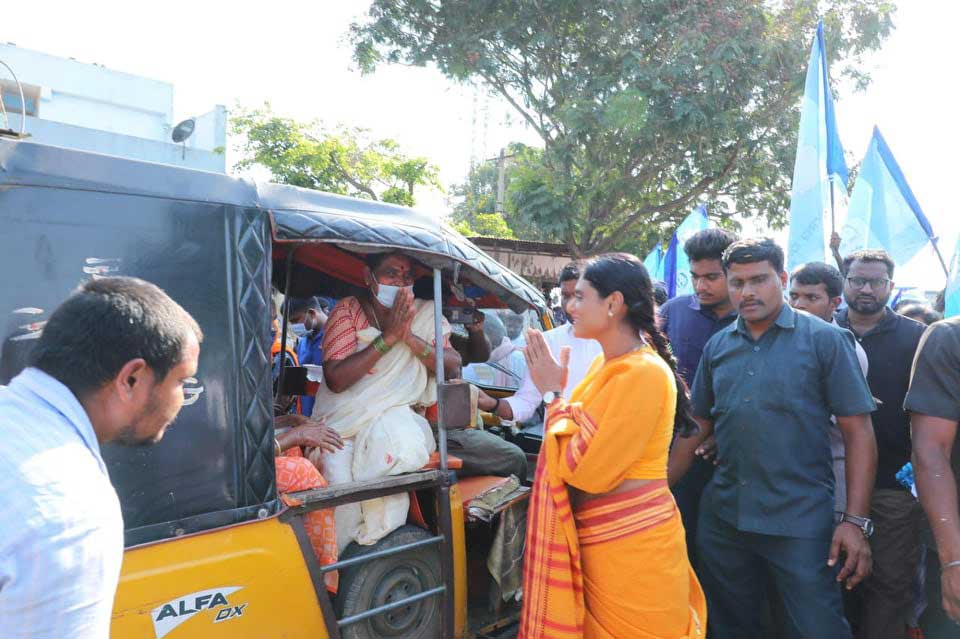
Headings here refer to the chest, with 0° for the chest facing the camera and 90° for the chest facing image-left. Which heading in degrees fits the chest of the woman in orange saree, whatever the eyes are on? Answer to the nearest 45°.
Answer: approximately 90°

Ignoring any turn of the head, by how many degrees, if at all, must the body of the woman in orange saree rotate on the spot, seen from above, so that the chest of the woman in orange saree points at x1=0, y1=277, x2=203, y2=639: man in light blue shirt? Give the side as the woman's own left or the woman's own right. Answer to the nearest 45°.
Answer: approximately 45° to the woman's own left

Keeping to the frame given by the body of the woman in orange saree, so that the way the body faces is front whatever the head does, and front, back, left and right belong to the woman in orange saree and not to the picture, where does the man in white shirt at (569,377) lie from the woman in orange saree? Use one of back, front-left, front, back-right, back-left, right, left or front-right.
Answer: right

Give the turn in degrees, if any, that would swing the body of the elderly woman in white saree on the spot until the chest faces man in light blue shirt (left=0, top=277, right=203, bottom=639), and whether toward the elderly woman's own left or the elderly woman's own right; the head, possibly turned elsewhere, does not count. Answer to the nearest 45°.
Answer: approximately 45° to the elderly woman's own right

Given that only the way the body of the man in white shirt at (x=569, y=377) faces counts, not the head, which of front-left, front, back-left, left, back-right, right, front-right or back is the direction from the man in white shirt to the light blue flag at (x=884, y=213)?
back

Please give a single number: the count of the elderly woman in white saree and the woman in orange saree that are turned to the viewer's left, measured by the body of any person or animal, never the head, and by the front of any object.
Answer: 1

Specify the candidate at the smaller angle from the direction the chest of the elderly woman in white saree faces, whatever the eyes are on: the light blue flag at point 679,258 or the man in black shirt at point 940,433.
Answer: the man in black shirt

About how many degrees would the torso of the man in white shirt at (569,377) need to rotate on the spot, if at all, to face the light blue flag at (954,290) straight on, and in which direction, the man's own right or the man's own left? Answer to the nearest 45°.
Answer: approximately 135° to the man's own left

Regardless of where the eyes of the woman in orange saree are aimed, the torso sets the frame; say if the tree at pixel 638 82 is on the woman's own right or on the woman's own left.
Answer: on the woman's own right

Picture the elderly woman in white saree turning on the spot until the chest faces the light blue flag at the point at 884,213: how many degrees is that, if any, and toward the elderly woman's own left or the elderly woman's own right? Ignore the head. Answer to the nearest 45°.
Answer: approximately 90° to the elderly woman's own left

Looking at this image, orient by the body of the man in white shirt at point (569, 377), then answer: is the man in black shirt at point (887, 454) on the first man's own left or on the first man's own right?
on the first man's own left

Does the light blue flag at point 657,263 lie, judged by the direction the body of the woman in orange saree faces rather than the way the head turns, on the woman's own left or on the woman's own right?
on the woman's own right

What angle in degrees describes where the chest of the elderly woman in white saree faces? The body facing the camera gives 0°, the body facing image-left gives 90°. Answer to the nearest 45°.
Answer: approximately 315°

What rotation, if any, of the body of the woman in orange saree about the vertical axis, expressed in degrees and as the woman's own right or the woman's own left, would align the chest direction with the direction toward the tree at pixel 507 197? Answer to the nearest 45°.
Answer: approximately 90° to the woman's own right

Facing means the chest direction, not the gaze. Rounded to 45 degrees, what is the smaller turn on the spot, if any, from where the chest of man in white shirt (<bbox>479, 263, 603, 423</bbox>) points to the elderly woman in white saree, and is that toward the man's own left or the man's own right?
0° — they already face them
